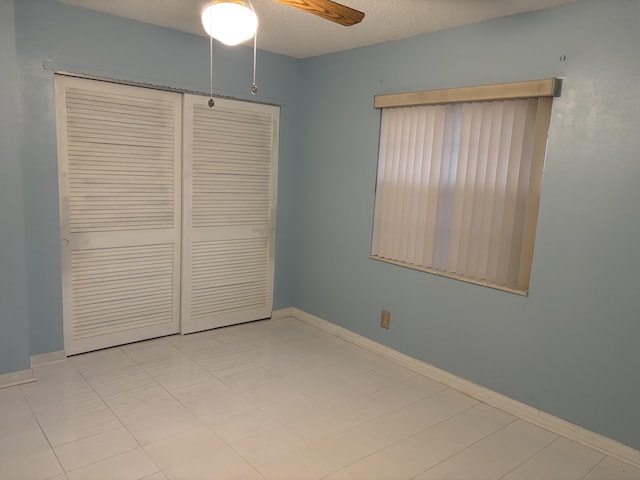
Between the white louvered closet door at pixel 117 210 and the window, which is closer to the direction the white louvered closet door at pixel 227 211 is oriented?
the window

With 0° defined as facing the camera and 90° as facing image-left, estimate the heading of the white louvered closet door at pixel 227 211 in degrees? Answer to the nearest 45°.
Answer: approximately 315°

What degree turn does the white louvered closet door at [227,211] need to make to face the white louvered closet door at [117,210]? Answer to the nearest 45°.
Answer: approximately 90° to its right

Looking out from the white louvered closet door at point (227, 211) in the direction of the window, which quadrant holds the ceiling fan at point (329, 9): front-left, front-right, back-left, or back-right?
front-right

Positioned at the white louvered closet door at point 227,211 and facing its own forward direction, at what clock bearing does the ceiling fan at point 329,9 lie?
The ceiling fan is roughly at 1 o'clock from the white louvered closet door.

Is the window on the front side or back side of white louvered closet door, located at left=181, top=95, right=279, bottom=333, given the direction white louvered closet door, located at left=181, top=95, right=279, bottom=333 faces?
on the front side

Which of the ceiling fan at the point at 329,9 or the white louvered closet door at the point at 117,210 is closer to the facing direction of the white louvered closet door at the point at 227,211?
the ceiling fan
